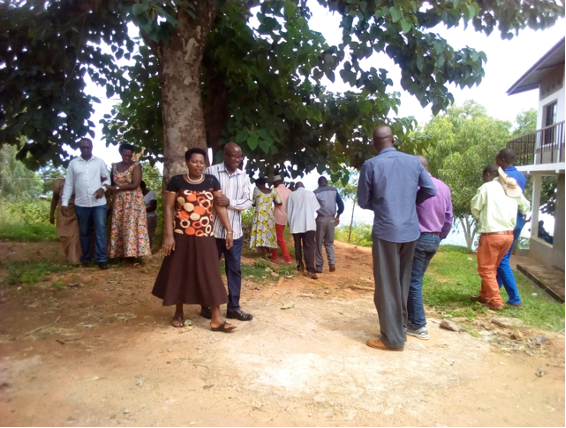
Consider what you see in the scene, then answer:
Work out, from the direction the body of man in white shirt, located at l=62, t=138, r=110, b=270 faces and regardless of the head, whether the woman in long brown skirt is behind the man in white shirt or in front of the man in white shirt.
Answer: in front

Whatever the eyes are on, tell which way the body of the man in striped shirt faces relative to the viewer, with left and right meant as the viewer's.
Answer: facing the viewer and to the right of the viewer

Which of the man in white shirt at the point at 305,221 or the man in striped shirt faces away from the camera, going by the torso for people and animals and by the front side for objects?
the man in white shirt

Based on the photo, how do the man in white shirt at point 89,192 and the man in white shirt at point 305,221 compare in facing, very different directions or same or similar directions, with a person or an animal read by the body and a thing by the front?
very different directions

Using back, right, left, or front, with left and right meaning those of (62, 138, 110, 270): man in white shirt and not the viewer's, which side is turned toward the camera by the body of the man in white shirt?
front

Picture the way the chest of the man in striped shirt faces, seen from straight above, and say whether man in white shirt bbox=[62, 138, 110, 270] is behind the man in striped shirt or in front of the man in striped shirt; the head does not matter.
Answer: behind

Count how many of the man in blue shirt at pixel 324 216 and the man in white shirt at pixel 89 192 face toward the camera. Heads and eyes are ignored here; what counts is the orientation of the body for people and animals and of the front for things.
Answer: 1

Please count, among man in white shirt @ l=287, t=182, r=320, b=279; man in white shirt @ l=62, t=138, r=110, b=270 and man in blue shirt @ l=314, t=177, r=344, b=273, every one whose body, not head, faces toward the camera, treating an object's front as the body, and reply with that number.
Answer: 1

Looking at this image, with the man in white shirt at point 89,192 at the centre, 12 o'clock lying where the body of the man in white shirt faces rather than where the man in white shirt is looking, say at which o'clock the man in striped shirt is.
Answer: The man in striped shirt is roughly at 11 o'clock from the man in white shirt.

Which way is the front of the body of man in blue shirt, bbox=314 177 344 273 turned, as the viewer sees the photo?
away from the camera

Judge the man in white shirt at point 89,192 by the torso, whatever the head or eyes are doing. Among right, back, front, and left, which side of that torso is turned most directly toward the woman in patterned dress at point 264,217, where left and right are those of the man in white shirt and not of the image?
left

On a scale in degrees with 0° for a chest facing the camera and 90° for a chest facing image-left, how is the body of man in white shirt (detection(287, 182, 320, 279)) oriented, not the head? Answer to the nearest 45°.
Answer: approximately 180°

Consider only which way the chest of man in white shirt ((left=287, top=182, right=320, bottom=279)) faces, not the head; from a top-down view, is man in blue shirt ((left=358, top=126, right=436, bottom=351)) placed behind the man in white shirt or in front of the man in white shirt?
behind
